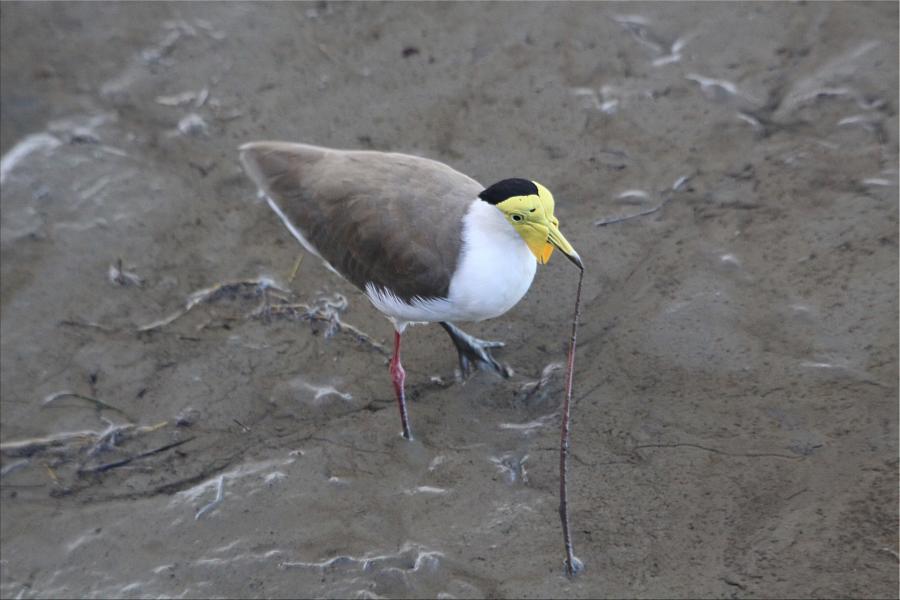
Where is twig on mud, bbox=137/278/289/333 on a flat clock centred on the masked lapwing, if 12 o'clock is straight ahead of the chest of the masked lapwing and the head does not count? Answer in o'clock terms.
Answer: The twig on mud is roughly at 7 o'clock from the masked lapwing.

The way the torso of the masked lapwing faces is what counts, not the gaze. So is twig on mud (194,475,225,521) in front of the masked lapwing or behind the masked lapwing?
behind

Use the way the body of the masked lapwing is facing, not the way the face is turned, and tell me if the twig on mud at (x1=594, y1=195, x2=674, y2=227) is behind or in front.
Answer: in front

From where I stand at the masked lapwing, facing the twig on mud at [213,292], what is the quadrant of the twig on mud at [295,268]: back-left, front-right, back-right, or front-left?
front-right

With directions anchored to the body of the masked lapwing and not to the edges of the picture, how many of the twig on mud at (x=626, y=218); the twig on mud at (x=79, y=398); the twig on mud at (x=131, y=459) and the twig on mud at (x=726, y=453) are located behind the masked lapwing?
2

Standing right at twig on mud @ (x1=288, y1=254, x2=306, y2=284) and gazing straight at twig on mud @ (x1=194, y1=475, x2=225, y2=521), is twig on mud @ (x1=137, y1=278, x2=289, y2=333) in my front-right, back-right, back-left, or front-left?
front-right

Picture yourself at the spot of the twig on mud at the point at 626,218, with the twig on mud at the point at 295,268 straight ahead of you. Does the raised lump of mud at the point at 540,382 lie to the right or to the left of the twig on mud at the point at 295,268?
left

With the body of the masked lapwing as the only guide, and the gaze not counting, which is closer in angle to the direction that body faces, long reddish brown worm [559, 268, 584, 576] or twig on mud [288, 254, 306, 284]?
the long reddish brown worm

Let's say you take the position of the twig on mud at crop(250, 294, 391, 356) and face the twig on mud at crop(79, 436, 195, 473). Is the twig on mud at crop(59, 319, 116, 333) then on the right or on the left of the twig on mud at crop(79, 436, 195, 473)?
right

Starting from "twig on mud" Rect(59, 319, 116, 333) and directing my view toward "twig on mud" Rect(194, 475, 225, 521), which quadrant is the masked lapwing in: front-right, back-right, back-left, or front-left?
front-left

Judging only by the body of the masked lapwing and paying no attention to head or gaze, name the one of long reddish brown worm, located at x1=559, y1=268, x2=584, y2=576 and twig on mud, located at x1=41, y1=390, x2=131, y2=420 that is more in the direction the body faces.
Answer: the long reddish brown worm

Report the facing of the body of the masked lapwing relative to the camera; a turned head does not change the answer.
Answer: to the viewer's right

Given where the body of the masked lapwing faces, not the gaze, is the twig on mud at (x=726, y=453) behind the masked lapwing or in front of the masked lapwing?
in front

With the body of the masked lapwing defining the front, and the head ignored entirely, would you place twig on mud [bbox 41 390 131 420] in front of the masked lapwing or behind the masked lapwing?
behind
